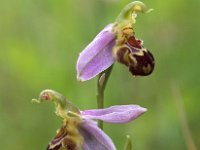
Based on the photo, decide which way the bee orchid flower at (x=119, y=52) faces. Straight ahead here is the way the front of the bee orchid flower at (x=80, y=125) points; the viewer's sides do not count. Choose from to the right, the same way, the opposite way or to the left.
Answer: the opposite way

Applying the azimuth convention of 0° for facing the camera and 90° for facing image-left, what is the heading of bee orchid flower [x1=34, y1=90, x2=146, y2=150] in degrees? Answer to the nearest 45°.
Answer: approximately 90°

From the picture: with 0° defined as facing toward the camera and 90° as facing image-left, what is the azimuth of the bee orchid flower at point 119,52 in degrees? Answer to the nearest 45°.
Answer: approximately 270°

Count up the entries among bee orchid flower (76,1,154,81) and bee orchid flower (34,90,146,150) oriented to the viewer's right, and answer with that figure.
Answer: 1

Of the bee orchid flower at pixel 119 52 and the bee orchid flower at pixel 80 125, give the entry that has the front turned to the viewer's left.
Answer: the bee orchid flower at pixel 80 125
